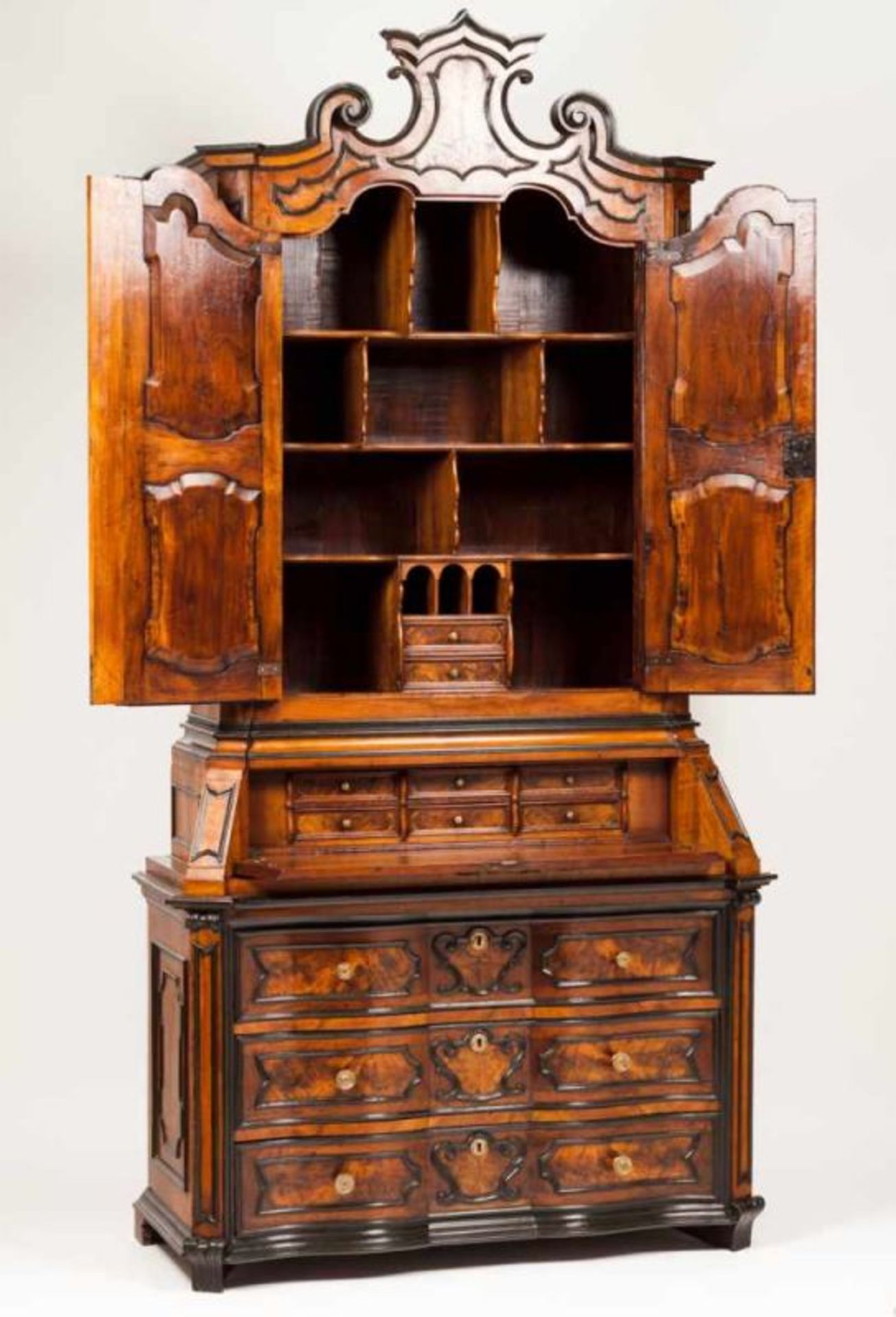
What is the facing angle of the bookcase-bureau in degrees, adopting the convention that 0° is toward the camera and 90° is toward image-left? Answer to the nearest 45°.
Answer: approximately 0°
